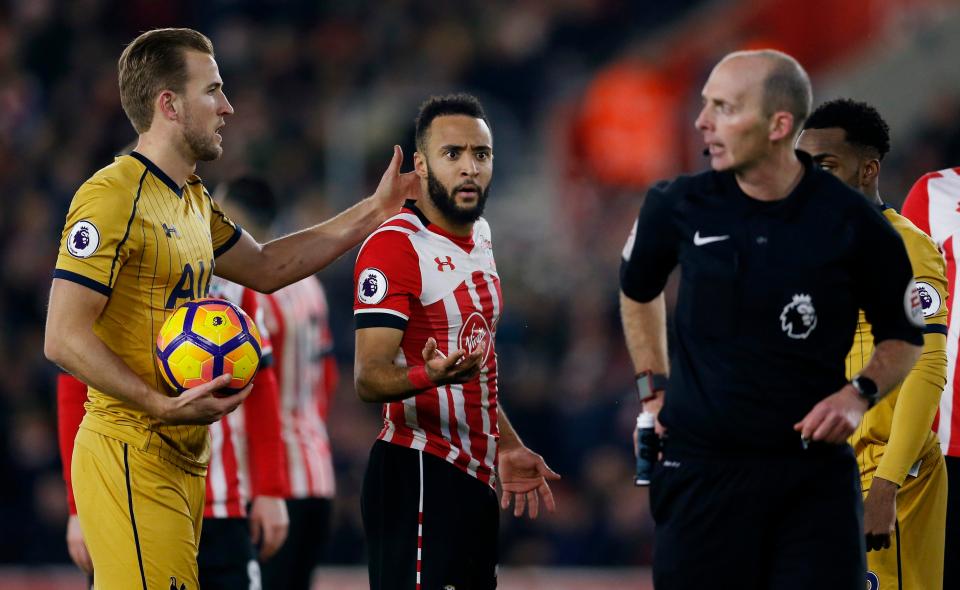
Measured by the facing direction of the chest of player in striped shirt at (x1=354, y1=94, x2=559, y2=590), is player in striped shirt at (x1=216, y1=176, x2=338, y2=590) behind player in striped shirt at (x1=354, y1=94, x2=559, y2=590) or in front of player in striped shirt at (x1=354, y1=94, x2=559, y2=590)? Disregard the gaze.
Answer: behind

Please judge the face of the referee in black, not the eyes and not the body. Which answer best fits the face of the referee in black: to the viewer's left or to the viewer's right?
to the viewer's left

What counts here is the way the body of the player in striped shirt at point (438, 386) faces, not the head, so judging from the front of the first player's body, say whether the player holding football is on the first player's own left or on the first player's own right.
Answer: on the first player's own right

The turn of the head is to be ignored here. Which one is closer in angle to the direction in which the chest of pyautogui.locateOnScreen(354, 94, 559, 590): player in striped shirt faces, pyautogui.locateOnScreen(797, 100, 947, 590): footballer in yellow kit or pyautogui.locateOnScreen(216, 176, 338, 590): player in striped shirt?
the footballer in yellow kit

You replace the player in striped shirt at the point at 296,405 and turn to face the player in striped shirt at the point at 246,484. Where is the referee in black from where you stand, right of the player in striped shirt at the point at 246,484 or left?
left

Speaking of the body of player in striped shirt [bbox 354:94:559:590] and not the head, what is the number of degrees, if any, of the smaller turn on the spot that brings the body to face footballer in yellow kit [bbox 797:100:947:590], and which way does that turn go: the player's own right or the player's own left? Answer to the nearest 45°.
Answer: approximately 45° to the player's own left

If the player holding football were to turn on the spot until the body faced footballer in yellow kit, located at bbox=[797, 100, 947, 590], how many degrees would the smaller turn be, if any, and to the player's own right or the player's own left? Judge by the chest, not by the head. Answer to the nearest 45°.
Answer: approximately 45° to the player's own left

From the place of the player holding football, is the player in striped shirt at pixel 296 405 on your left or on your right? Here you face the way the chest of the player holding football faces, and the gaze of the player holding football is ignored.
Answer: on your left

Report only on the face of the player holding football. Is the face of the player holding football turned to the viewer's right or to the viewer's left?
to the viewer's right

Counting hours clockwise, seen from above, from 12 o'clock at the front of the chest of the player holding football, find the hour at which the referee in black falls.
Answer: The referee in black is roughly at 11 o'clock from the player holding football.

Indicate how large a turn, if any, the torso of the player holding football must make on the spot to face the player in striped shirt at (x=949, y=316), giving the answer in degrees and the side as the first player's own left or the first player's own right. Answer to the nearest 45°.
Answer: approximately 45° to the first player's own left

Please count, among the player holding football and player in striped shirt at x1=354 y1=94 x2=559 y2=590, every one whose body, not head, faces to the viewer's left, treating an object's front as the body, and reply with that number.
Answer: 0
